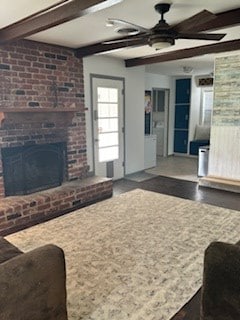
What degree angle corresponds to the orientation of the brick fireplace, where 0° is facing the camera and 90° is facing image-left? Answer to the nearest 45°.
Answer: approximately 315°

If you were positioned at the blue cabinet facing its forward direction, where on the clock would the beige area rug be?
The beige area rug is roughly at 12 o'clock from the blue cabinet.

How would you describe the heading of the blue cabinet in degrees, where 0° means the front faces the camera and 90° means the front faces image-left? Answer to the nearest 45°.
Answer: approximately 0°

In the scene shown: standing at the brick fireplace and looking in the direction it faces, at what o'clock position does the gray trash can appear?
The gray trash can is roughly at 10 o'clock from the brick fireplace.

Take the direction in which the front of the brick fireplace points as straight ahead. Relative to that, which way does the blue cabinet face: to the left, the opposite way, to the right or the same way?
to the right

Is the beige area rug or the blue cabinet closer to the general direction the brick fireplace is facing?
the beige area rug
